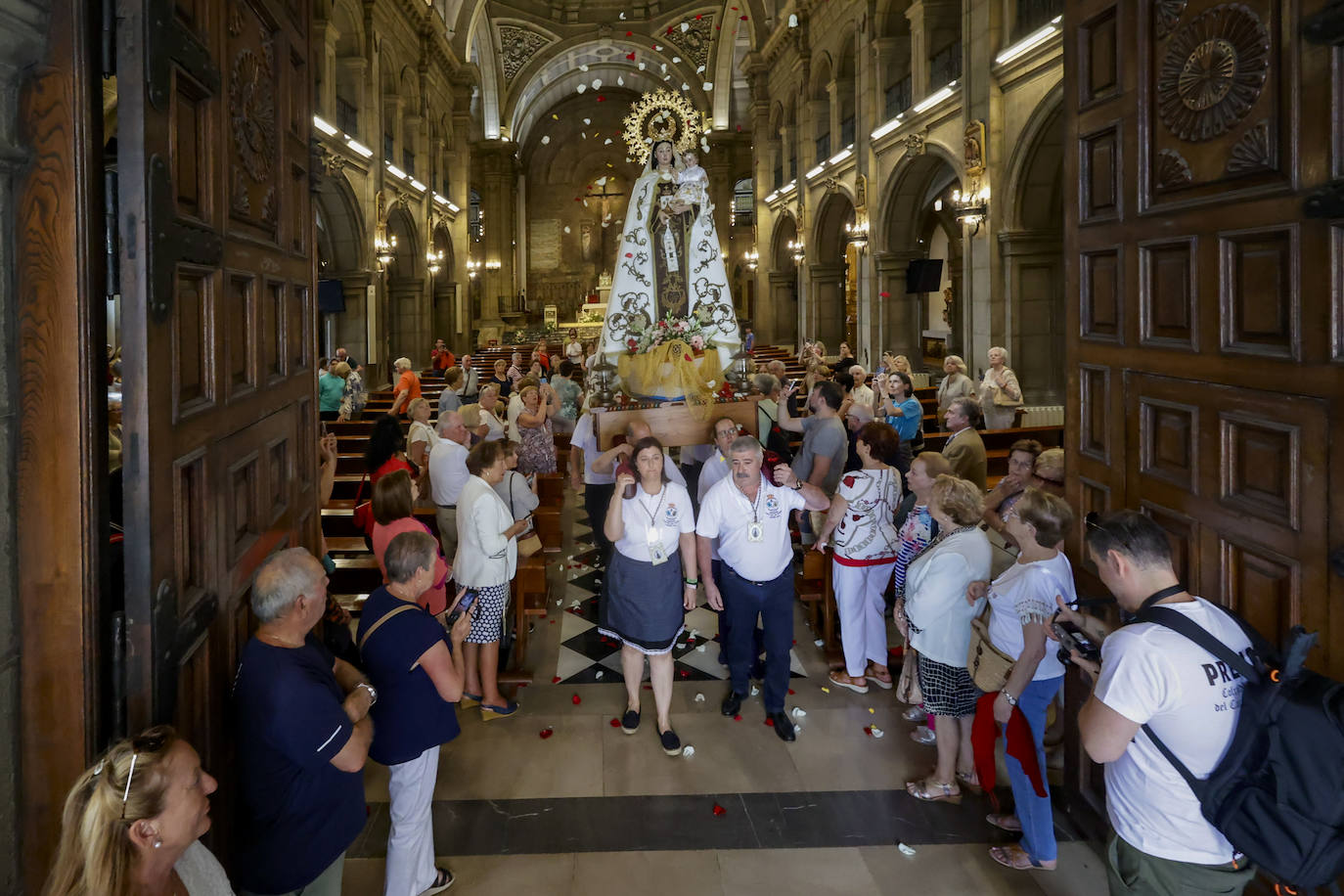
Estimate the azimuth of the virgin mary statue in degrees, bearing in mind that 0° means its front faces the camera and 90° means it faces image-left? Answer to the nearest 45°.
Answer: approximately 0°

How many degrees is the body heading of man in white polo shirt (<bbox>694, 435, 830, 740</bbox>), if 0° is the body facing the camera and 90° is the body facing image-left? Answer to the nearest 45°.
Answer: approximately 0°

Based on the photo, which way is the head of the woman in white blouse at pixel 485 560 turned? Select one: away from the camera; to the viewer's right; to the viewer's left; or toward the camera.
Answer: to the viewer's right

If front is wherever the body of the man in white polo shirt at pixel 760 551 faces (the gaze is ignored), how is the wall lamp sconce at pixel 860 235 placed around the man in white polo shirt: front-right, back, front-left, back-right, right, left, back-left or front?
back
